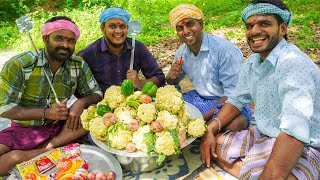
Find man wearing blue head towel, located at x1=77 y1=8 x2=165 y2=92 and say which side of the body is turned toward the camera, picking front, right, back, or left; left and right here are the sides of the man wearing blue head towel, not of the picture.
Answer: front

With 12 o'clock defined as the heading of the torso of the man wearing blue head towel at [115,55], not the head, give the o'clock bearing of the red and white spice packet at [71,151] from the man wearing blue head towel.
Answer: The red and white spice packet is roughly at 1 o'clock from the man wearing blue head towel.

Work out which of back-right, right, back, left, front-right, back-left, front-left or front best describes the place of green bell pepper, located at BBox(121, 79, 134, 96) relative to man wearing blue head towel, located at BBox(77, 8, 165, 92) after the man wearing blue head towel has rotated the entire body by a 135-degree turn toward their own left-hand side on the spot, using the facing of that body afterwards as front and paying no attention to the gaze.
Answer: back-right

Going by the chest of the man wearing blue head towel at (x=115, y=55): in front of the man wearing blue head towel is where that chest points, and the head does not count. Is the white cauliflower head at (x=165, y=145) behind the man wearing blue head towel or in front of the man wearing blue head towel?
in front

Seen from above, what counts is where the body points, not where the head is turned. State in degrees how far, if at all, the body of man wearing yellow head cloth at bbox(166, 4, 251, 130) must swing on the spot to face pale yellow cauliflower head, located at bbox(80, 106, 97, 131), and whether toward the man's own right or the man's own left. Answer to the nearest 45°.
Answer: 0° — they already face it

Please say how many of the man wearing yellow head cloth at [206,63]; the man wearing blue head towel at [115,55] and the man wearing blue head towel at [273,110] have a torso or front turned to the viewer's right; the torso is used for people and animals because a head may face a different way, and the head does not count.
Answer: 0

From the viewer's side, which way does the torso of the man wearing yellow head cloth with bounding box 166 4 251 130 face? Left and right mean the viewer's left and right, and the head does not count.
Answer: facing the viewer and to the left of the viewer

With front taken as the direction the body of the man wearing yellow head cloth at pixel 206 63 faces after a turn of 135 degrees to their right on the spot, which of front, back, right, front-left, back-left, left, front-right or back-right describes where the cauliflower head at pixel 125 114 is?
back-left

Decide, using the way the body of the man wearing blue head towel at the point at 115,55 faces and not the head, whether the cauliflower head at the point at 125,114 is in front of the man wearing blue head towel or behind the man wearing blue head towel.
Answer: in front

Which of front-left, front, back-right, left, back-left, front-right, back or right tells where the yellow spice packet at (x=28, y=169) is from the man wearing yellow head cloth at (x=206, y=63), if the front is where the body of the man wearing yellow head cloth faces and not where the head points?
front
